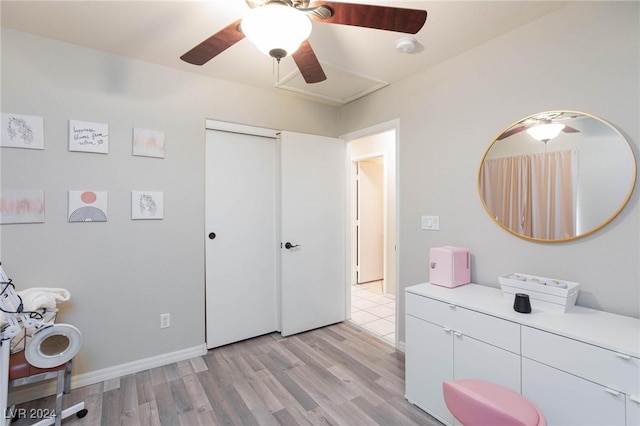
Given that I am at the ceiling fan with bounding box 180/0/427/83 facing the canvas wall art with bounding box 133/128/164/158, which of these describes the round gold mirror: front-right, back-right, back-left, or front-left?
back-right

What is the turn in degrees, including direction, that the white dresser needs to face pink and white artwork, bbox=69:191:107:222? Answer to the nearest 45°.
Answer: approximately 45° to its right

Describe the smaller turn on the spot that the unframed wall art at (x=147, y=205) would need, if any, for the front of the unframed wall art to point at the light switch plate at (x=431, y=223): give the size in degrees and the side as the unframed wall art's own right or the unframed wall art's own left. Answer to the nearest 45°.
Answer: approximately 45° to the unframed wall art's own left

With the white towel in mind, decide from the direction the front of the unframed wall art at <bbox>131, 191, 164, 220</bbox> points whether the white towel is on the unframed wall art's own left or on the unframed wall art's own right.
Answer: on the unframed wall art's own right
